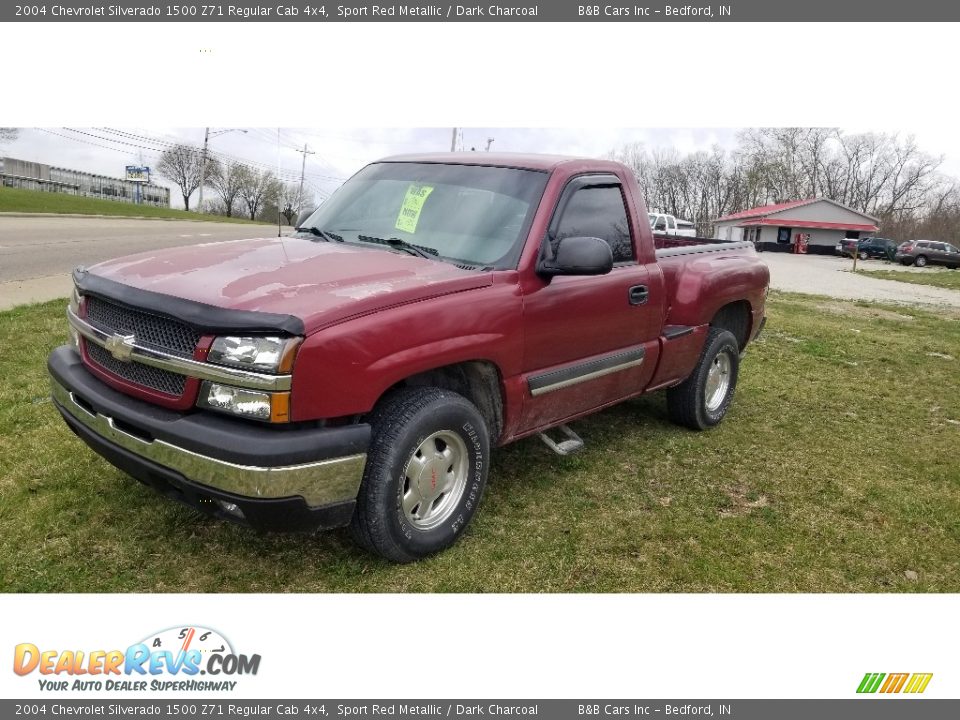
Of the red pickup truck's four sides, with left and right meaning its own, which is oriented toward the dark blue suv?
back

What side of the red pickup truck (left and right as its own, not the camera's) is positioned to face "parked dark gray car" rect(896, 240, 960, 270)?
back

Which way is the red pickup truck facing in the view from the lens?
facing the viewer and to the left of the viewer
